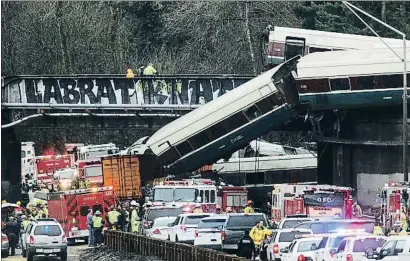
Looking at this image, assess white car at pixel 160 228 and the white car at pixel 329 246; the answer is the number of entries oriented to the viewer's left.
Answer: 0
